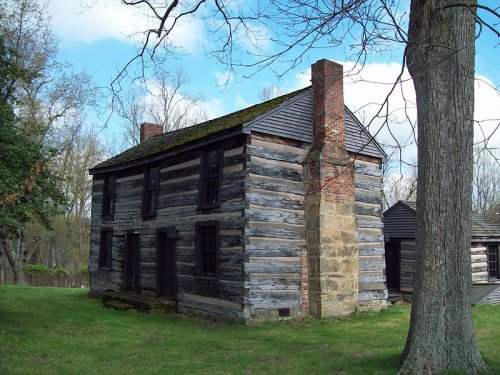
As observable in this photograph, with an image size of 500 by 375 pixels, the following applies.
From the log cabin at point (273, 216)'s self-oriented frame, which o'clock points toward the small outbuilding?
The small outbuilding is roughly at 6 o'clock from the log cabin.

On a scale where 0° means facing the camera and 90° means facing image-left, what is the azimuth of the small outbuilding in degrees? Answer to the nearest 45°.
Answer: approximately 45°

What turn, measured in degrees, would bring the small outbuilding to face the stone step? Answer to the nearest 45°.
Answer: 0° — it already faces it

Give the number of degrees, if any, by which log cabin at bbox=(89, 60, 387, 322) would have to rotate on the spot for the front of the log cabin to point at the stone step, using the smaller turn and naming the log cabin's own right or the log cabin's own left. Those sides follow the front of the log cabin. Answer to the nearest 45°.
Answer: approximately 45° to the log cabin's own right

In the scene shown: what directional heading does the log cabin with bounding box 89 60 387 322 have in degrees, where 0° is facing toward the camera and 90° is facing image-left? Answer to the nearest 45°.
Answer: approximately 45°

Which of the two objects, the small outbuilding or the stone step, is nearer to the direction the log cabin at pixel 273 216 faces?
the stone step
